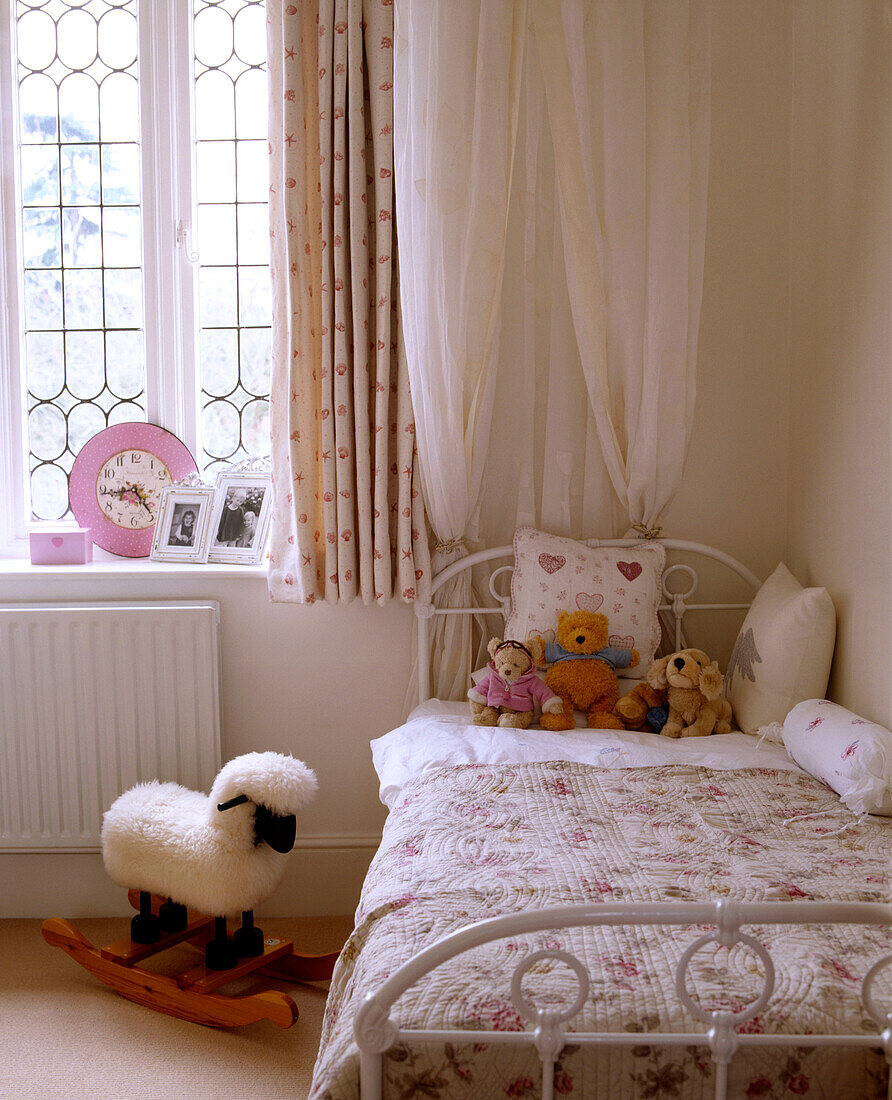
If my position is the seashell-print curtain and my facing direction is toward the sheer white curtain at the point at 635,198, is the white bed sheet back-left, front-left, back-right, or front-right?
front-right

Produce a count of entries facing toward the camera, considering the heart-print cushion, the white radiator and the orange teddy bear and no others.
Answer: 3

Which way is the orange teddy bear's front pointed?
toward the camera

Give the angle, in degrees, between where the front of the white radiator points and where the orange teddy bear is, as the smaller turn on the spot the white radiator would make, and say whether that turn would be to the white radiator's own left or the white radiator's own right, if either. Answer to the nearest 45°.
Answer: approximately 45° to the white radiator's own left

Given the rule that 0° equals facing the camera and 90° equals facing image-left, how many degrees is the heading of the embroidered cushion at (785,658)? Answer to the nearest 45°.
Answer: approximately 45°

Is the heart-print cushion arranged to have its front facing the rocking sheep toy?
no

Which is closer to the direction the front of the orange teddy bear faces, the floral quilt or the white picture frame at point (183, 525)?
the floral quilt

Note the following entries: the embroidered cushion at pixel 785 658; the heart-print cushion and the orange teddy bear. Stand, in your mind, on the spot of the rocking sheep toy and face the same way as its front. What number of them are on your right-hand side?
0

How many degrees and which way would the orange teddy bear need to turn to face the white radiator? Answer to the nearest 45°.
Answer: approximately 90° to its right

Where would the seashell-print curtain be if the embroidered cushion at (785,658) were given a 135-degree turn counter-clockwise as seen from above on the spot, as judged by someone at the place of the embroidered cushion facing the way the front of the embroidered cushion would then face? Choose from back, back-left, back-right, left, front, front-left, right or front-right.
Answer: back

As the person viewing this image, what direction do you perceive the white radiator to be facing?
facing the viewer

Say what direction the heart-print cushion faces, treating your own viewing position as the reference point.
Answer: facing the viewer

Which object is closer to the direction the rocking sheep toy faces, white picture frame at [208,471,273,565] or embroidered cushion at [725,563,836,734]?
the embroidered cushion

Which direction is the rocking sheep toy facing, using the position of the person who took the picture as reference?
facing the viewer and to the right of the viewer
